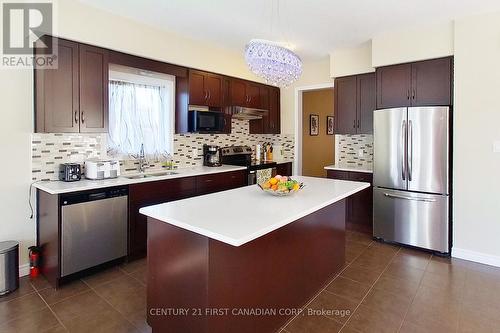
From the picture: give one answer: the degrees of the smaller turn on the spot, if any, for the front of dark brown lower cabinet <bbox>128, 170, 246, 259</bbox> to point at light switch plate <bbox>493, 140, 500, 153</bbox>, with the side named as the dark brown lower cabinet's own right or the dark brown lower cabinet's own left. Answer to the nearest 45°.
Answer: approximately 45° to the dark brown lower cabinet's own left

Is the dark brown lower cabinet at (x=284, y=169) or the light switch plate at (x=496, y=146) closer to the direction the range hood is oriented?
the light switch plate

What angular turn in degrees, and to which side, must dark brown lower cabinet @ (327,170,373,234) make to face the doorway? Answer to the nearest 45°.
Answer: approximately 135° to its right

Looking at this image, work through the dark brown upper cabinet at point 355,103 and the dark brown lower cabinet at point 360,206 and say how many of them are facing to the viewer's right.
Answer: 0

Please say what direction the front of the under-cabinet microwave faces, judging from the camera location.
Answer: facing the viewer and to the right of the viewer

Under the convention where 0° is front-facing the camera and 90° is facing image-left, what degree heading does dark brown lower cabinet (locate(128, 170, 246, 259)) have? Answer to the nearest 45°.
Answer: approximately 315°
